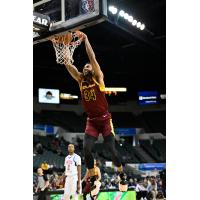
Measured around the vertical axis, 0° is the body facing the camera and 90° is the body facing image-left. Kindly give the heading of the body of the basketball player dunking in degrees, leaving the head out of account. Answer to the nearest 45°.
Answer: approximately 45°
